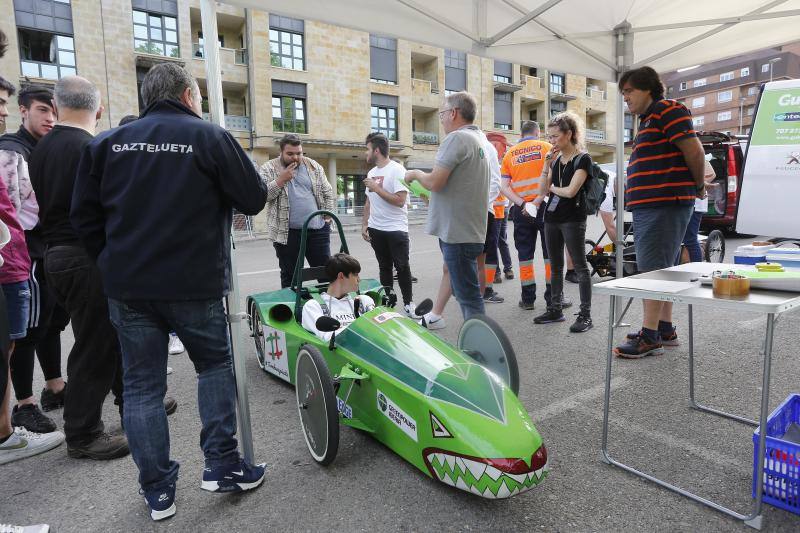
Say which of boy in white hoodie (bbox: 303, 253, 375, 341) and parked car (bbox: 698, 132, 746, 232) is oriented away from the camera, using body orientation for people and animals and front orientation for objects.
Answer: the parked car

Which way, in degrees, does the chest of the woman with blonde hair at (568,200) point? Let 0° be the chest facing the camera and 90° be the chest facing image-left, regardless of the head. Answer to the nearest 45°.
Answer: approximately 45°

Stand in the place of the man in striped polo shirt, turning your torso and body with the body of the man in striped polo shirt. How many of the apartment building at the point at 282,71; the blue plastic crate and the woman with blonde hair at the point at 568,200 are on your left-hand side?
1

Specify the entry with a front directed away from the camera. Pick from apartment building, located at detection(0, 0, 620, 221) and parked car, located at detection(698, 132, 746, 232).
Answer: the parked car

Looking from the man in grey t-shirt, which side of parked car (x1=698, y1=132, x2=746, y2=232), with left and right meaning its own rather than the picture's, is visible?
back

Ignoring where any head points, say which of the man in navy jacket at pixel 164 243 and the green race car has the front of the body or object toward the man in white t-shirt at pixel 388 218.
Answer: the man in navy jacket

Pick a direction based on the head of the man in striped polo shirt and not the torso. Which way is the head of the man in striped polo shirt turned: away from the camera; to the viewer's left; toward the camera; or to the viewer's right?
to the viewer's left

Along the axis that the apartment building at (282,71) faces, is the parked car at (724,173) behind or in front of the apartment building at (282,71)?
in front

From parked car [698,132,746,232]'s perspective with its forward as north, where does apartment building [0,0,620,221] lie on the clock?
The apartment building is roughly at 10 o'clock from the parked car.

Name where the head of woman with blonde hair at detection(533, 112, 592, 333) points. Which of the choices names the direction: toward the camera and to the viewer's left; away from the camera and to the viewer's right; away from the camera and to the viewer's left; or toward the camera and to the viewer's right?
toward the camera and to the viewer's left

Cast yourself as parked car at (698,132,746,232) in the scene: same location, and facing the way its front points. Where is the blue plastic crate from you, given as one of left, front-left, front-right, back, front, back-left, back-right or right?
back
